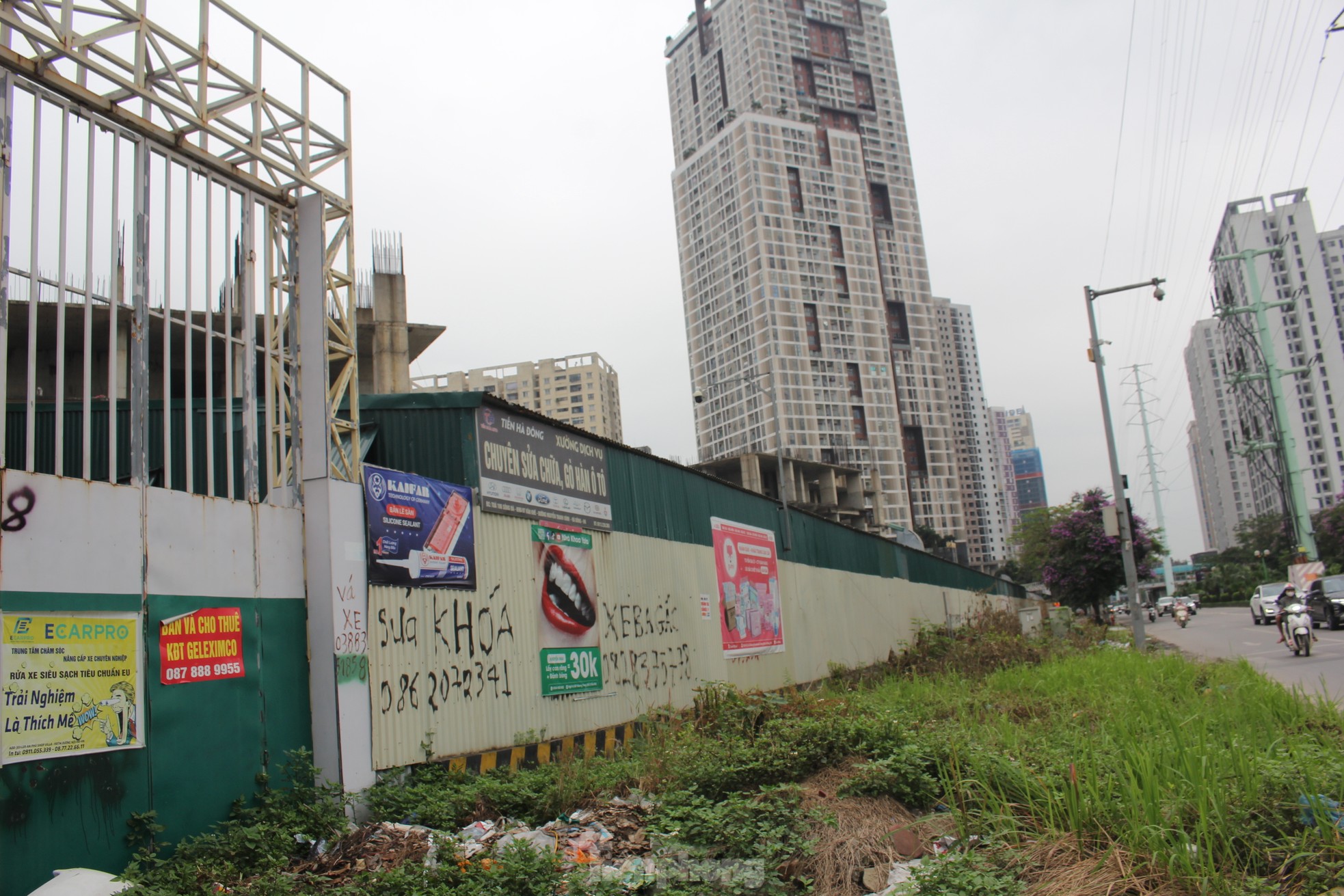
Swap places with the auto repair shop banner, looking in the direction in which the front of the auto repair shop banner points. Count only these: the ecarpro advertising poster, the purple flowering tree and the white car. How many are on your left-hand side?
2

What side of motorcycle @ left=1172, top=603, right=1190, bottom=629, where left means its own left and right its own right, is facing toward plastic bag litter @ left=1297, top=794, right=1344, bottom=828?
front

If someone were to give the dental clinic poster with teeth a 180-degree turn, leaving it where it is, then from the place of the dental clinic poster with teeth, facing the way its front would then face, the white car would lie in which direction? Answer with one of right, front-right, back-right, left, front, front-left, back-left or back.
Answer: right

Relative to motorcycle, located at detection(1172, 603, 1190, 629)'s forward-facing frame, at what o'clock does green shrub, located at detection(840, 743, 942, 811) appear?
The green shrub is roughly at 12 o'clock from the motorcycle.

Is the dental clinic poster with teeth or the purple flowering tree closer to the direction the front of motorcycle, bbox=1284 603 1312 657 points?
the dental clinic poster with teeth

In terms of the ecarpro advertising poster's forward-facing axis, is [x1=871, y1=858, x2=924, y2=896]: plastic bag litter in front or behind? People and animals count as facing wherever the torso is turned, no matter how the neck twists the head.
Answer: in front

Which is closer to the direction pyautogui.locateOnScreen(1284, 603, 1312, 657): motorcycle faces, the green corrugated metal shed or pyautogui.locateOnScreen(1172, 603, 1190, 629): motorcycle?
the green corrugated metal shed

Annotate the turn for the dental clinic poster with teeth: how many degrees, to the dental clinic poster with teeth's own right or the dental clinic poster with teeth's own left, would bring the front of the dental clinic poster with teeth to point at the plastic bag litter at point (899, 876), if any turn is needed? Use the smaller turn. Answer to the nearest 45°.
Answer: approximately 45° to the dental clinic poster with teeth's own right

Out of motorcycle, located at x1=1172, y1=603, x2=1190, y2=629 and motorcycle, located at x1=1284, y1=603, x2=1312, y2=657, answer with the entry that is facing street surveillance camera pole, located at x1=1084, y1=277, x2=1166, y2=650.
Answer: motorcycle, located at x1=1172, y1=603, x2=1190, y2=629

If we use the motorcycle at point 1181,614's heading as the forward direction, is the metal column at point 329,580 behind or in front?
in front

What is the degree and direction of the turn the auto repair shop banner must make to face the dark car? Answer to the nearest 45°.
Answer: approximately 90° to its left

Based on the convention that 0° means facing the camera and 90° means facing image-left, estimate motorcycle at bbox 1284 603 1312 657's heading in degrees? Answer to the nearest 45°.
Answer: approximately 0°

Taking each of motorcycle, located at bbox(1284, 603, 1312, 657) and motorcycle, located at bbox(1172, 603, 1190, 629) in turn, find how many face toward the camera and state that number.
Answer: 2

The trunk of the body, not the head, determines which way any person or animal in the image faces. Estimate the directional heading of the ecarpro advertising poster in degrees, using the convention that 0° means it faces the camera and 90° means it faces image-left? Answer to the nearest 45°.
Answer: approximately 315°

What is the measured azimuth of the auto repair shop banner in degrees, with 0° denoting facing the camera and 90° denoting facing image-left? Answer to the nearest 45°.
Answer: approximately 315°

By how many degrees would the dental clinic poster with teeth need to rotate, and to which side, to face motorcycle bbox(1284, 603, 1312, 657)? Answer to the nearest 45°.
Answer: approximately 45° to its left
